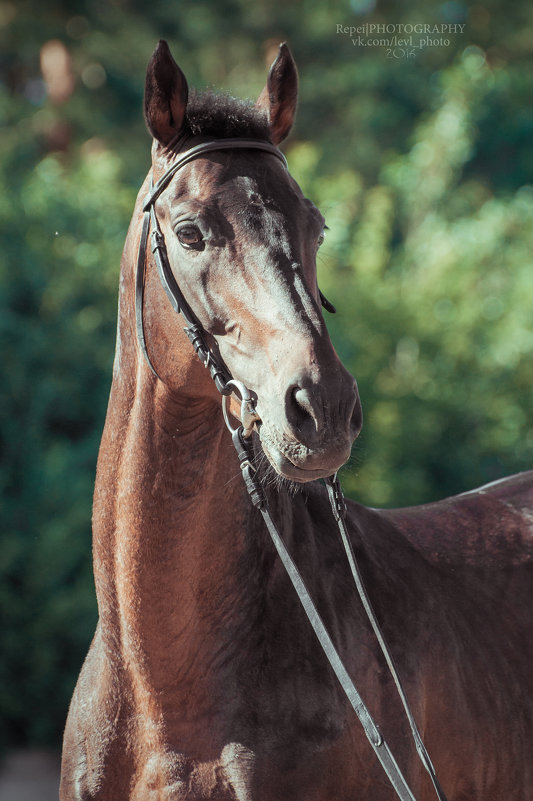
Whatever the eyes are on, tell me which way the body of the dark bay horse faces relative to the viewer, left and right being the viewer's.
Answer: facing the viewer and to the left of the viewer
